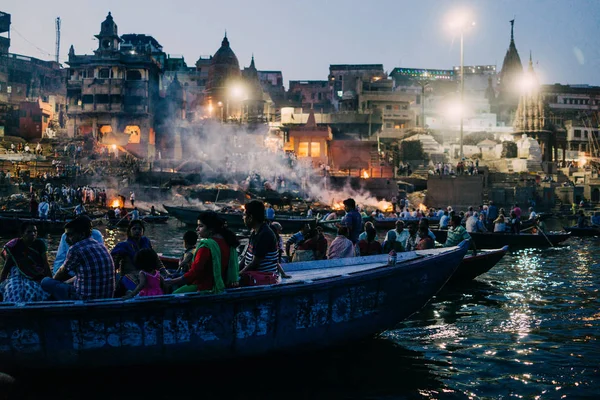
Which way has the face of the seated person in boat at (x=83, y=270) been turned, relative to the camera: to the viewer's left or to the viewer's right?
to the viewer's left

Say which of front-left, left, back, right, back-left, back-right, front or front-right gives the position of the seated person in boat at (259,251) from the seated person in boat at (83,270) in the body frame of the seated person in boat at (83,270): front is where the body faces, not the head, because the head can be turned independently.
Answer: back-right

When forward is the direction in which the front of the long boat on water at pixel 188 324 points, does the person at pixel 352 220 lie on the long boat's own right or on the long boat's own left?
on the long boat's own left

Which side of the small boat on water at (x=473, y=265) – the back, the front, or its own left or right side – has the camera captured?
right

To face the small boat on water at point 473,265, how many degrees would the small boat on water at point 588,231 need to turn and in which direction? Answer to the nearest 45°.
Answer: approximately 90° to its left

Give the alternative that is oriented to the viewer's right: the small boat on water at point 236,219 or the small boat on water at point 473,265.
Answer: the small boat on water at point 473,265

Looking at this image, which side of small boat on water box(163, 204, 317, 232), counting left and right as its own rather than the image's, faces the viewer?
left

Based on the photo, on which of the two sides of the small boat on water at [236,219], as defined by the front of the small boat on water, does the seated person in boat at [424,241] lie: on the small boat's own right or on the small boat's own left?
on the small boat's own left

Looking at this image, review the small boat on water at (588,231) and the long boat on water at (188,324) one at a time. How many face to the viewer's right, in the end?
1

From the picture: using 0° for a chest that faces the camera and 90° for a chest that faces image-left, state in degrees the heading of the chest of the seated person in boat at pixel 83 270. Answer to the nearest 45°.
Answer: approximately 135°

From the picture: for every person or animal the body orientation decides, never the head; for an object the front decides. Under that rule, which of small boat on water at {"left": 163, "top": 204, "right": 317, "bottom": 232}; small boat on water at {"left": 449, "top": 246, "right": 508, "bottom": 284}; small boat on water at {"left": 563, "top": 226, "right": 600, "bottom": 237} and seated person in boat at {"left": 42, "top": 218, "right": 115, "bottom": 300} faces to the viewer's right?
small boat on water at {"left": 449, "top": 246, "right": 508, "bottom": 284}

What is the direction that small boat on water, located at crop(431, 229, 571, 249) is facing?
to the viewer's right
